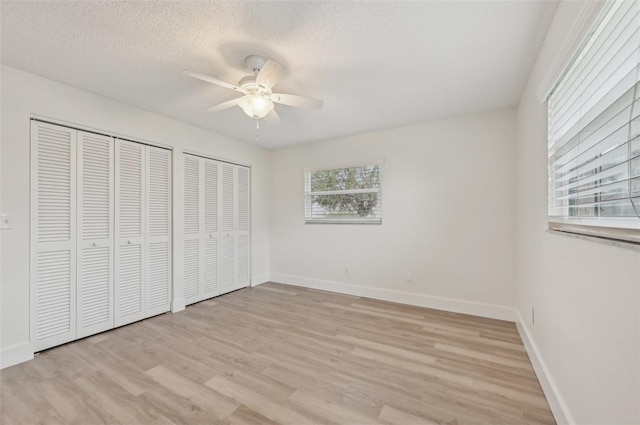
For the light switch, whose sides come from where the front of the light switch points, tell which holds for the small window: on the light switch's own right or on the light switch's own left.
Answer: on the light switch's own left
